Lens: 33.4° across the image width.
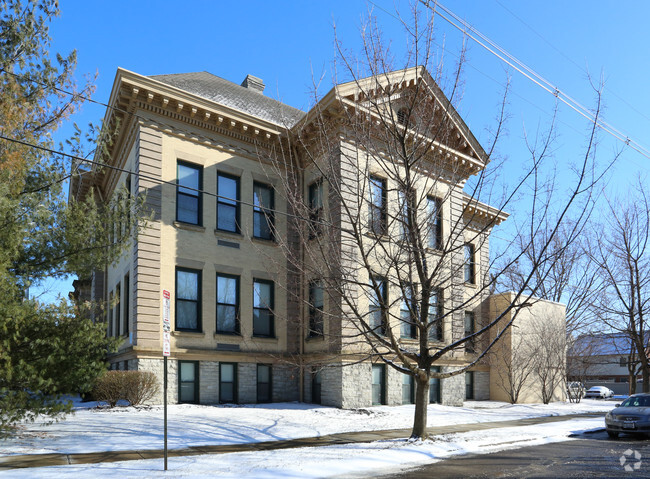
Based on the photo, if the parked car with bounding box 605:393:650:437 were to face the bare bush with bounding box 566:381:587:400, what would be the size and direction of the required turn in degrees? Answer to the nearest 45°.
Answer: approximately 135° to its right

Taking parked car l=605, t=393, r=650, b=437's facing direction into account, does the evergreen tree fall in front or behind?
in front

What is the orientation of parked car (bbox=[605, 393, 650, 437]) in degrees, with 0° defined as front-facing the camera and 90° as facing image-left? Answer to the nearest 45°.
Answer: approximately 45°

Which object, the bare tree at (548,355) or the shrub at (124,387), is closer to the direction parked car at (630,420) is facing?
the shrub

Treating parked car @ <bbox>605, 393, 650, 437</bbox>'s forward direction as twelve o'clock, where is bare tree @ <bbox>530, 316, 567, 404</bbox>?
The bare tree is roughly at 4 o'clock from the parked car.

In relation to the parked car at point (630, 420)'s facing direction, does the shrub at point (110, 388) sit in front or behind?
in front
